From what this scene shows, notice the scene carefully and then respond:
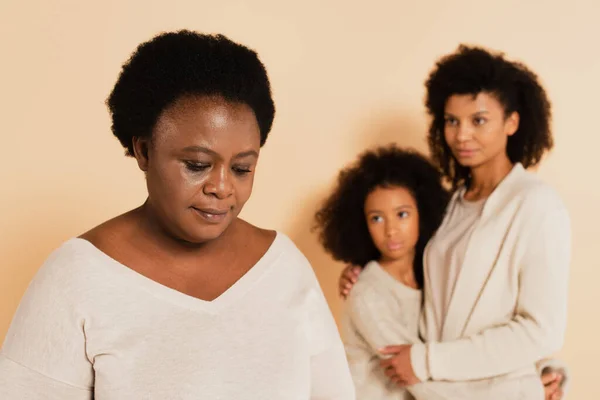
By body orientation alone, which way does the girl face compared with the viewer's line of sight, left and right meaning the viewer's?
facing the viewer and to the right of the viewer

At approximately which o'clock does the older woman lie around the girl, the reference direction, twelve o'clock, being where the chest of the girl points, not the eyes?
The older woman is roughly at 2 o'clock from the girl.
